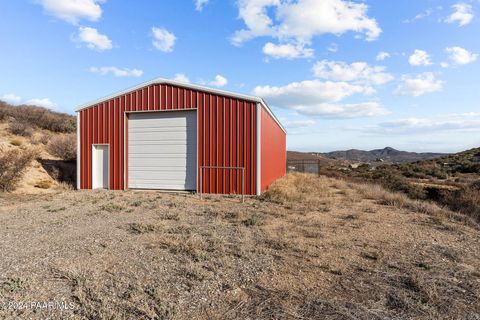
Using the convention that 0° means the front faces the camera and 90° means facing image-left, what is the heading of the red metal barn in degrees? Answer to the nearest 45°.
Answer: approximately 0°

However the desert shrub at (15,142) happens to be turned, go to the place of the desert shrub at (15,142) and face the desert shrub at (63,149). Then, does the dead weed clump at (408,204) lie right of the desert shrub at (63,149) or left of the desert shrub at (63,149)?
right

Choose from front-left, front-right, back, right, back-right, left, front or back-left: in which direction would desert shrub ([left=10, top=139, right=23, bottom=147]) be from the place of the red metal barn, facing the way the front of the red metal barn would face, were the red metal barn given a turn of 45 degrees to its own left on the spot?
back

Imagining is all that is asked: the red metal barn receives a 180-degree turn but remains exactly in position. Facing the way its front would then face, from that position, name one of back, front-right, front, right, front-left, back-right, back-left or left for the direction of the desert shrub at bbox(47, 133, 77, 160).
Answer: front-left

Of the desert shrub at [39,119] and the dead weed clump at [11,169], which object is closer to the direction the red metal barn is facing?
the dead weed clump

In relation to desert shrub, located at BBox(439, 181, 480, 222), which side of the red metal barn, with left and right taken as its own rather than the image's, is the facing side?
left

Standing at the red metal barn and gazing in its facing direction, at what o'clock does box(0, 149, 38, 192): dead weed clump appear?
The dead weed clump is roughly at 3 o'clock from the red metal barn.
